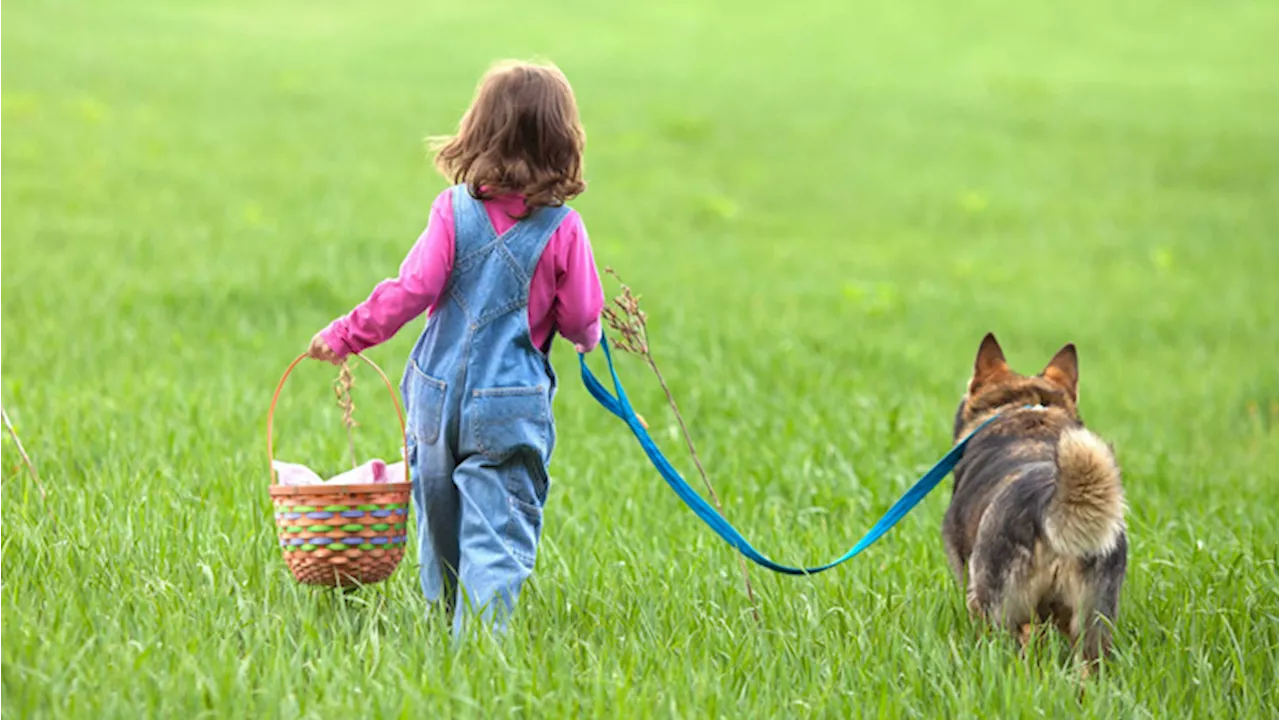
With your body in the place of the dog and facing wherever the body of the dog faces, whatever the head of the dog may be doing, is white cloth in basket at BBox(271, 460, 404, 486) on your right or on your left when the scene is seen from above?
on your left

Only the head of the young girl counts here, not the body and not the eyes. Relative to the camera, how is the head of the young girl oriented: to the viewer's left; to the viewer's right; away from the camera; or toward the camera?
away from the camera

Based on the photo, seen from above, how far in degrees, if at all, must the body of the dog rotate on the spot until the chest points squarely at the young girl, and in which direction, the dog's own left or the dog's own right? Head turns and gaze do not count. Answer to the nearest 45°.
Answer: approximately 90° to the dog's own left

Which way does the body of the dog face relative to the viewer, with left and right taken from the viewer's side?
facing away from the viewer
